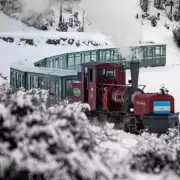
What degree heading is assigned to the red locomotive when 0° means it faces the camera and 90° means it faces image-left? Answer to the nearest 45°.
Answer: approximately 315°

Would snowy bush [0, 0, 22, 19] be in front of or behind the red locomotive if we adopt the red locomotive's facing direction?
behind

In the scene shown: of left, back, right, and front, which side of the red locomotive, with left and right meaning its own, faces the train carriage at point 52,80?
back

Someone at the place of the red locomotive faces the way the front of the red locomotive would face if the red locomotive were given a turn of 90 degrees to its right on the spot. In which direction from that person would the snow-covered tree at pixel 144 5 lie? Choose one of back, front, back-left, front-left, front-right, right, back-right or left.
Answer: back-right

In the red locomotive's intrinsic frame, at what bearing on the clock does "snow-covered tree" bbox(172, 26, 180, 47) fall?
The snow-covered tree is roughly at 8 o'clock from the red locomotive.

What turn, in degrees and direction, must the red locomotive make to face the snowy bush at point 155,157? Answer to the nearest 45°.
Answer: approximately 45° to its right

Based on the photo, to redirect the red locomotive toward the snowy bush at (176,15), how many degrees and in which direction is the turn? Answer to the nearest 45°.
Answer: approximately 135° to its left

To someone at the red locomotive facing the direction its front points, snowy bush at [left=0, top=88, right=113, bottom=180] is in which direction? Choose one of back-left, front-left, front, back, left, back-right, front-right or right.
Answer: front-right

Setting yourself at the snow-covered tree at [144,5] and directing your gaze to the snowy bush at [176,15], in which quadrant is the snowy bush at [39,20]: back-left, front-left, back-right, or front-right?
back-right
